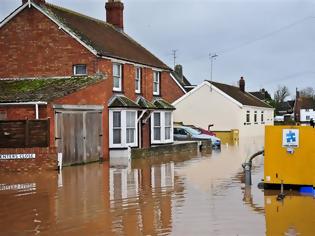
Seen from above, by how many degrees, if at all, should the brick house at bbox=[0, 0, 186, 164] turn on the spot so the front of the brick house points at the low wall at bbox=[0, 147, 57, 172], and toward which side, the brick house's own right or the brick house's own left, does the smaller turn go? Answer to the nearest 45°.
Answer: approximately 45° to the brick house's own right

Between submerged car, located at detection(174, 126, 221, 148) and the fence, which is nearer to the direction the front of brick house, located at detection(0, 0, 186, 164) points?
the fence

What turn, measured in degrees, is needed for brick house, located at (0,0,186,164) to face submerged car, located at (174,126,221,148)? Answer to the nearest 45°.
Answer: approximately 90° to its left

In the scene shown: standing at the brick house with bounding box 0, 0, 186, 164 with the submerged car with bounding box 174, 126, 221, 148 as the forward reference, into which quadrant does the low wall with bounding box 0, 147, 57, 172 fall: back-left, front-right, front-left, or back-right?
back-right

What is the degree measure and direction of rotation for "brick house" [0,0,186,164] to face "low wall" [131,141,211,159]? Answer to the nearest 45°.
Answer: approximately 90° to its left

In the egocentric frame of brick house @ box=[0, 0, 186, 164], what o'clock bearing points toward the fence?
The fence is roughly at 2 o'clock from the brick house.
